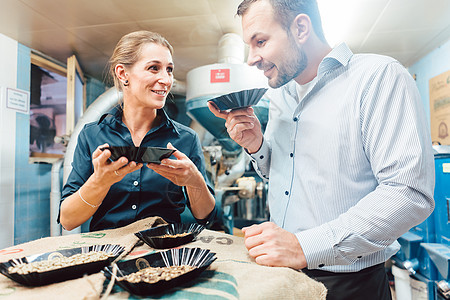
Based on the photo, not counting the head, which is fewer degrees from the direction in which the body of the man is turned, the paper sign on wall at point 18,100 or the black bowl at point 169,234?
the black bowl

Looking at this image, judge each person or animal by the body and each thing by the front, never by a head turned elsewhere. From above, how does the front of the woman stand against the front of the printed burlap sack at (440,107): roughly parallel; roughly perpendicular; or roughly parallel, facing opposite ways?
roughly perpendicular

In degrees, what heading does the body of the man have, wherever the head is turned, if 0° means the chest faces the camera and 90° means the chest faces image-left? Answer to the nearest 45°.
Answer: approximately 45°

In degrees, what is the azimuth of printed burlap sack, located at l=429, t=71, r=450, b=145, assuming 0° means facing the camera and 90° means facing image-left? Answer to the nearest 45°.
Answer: approximately 45°

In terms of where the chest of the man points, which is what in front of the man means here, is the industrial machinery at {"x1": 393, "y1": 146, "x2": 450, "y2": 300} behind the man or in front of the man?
behind

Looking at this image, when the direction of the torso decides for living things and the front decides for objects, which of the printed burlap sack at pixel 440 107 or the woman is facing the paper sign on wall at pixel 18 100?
the printed burlap sack at pixel 440 107

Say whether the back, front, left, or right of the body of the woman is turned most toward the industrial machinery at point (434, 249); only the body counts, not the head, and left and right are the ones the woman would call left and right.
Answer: left

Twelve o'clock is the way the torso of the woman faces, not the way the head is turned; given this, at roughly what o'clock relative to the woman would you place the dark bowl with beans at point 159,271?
The dark bowl with beans is roughly at 12 o'clock from the woman.

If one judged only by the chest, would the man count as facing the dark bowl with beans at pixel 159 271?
yes

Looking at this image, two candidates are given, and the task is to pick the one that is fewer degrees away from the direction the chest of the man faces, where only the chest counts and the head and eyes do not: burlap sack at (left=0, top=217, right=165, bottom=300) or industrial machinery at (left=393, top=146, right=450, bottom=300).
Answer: the burlap sack

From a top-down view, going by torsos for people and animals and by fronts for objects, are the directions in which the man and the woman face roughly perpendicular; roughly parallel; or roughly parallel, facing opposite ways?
roughly perpendicular

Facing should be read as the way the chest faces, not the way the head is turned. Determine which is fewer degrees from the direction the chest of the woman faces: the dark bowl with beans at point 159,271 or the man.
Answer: the dark bowl with beans
